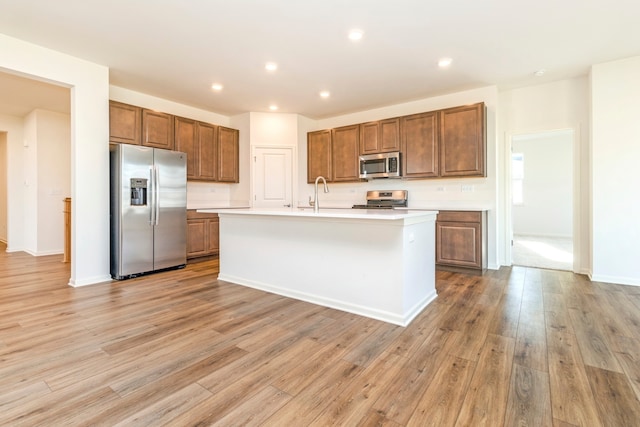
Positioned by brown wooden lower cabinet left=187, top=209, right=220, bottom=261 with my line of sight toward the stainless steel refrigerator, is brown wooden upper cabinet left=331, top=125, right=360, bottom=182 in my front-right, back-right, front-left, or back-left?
back-left

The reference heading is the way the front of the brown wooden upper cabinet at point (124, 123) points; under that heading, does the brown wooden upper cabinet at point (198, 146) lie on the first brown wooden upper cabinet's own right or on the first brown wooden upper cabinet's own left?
on the first brown wooden upper cabinet's own left

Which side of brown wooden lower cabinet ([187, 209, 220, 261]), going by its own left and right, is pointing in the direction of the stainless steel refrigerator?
right

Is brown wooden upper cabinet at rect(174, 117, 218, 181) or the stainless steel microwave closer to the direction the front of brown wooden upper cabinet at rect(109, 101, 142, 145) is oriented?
the stainless steel microwave

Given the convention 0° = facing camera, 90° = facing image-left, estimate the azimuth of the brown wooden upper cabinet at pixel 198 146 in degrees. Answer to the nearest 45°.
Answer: approximately 315°

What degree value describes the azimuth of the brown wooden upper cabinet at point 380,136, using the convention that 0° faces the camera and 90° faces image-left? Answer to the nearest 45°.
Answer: approximately 45°

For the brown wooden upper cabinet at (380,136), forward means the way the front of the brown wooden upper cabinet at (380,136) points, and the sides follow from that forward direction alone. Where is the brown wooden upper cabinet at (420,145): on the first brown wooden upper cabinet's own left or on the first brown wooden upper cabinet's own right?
on the first brown wooden upper cabinet's own left
